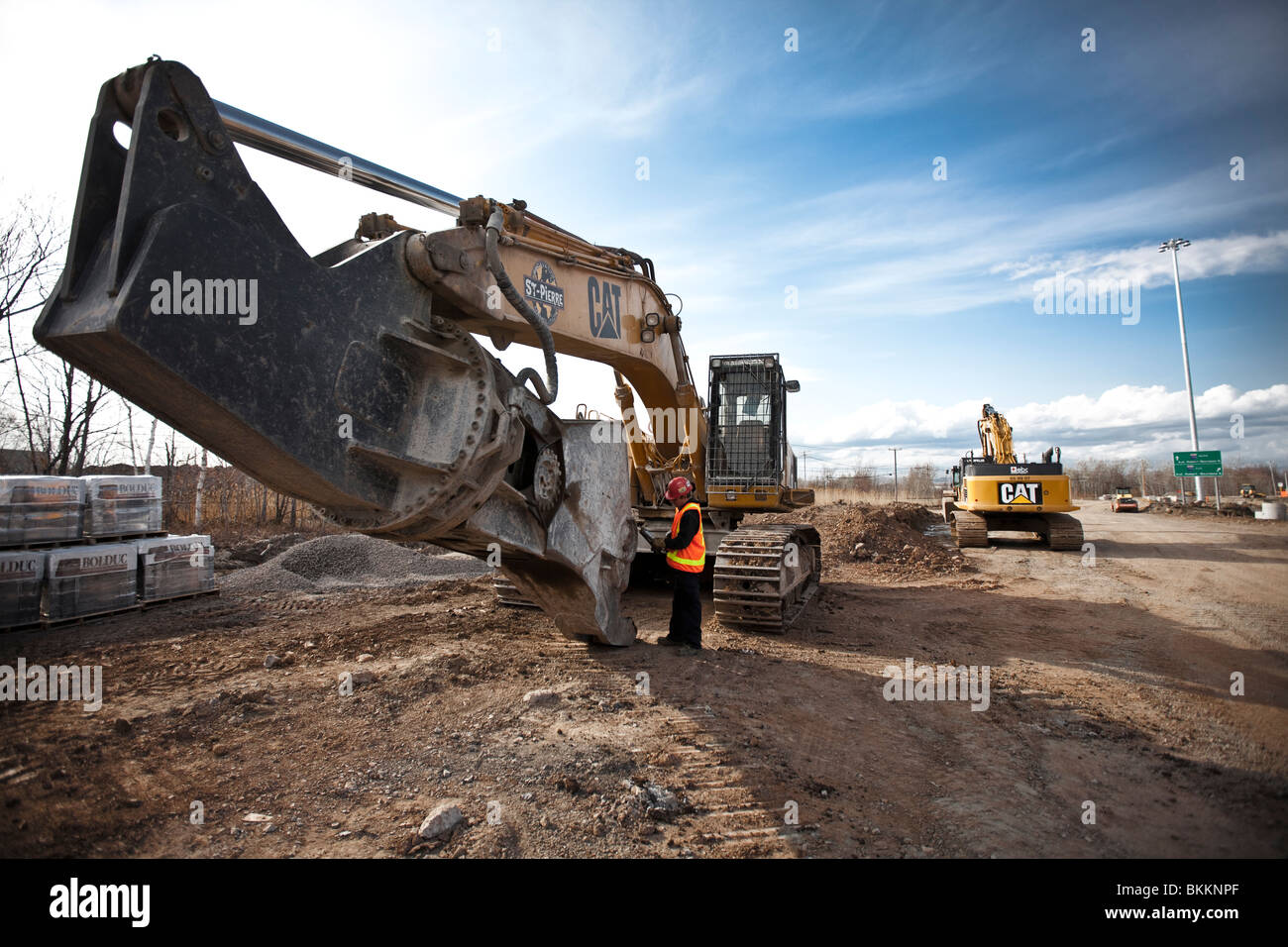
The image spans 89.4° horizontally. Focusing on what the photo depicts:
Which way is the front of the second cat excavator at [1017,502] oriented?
away from the camera

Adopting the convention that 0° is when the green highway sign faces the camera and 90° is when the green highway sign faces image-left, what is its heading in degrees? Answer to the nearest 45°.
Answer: approximately 0°

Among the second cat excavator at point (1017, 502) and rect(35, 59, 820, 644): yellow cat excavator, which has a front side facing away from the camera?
the second cat excavator

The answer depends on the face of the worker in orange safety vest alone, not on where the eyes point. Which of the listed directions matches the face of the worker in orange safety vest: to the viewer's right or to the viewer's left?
to the viewer's left

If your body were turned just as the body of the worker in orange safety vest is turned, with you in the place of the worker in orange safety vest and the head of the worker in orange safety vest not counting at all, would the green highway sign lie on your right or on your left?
on your right

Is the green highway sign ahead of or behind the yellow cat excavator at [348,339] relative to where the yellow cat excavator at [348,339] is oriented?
behind

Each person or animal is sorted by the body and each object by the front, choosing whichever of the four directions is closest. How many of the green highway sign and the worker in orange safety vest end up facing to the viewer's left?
1

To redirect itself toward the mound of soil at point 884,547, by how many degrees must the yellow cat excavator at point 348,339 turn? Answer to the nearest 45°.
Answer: approximately 180°

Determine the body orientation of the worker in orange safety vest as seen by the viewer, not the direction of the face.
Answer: to the viewer's left

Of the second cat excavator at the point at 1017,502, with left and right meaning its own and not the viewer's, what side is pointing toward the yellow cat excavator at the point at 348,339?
back
